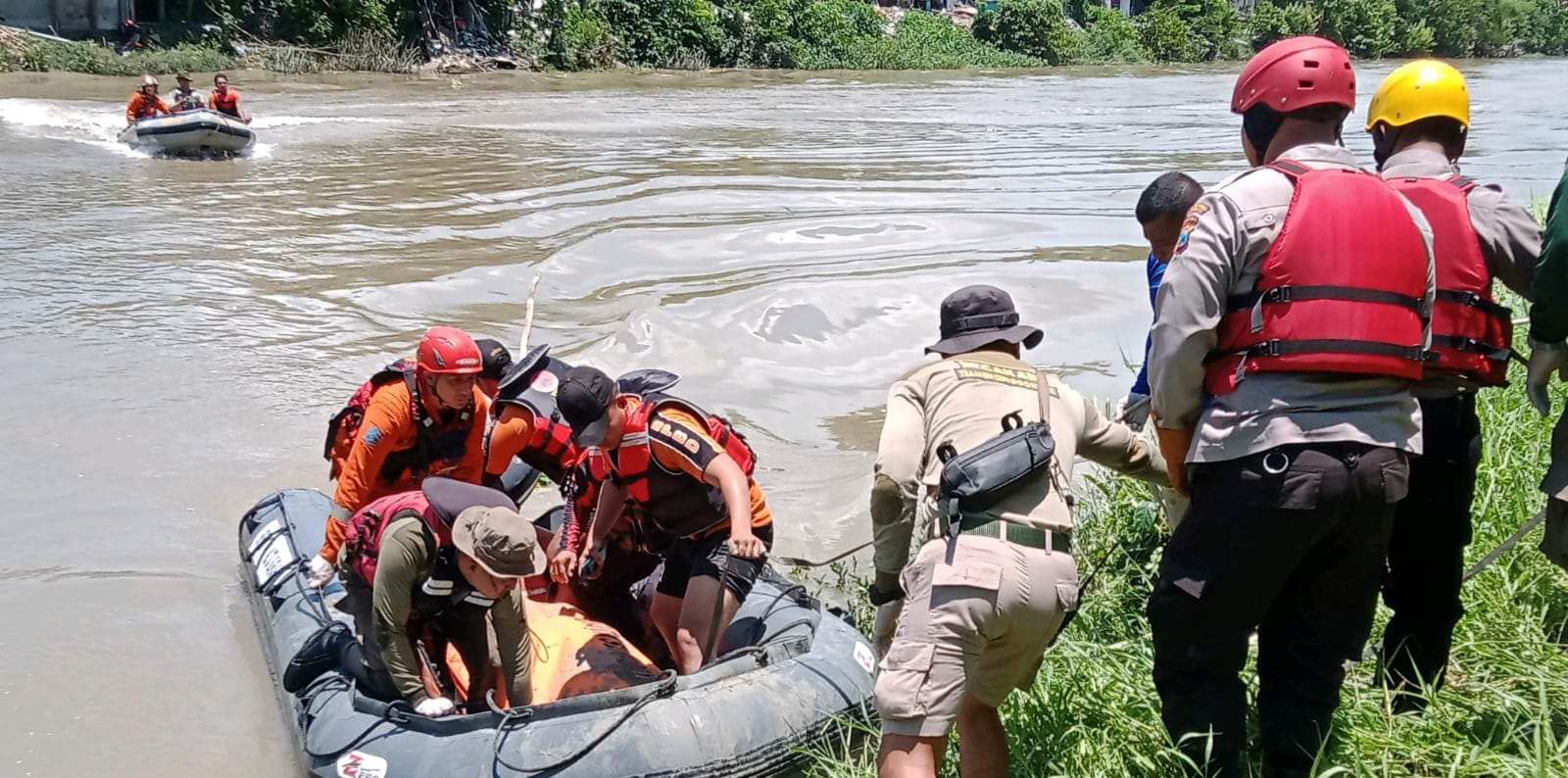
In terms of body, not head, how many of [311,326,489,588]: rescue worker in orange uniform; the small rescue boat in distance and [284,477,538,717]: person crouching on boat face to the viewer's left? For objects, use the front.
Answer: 0

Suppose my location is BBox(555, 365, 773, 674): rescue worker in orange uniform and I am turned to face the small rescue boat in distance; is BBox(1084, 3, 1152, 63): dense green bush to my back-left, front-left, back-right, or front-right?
front-right

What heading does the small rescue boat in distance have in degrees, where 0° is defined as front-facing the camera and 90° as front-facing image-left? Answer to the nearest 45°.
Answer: approximately 315°

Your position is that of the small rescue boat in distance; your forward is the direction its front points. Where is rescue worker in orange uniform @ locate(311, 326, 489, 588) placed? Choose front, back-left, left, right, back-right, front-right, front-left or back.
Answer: front-right

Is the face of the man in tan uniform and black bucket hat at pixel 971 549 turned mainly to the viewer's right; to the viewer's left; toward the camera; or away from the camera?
away from the camera

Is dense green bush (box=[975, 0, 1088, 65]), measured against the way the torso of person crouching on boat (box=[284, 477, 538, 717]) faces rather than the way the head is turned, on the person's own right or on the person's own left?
on the person's own left

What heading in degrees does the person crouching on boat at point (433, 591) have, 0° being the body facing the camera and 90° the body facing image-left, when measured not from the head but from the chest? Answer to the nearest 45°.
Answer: approximately 315°

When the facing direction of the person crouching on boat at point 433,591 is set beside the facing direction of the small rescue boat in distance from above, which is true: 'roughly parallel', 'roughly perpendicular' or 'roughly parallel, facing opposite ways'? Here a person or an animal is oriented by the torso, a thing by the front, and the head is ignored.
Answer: roughly parallel

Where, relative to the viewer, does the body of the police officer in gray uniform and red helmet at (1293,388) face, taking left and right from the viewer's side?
facing away from the viewer and to the left of the viewer

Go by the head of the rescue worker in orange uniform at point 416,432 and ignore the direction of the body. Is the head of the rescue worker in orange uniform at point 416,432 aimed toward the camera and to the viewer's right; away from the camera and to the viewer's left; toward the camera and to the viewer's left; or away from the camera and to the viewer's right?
toward the camera and to the viewer's right

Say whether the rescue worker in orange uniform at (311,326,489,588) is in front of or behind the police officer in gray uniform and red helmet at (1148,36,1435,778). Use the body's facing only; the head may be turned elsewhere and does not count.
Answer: in front

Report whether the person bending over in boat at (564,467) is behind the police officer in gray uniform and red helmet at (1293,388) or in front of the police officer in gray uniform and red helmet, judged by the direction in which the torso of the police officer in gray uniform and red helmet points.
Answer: in front
